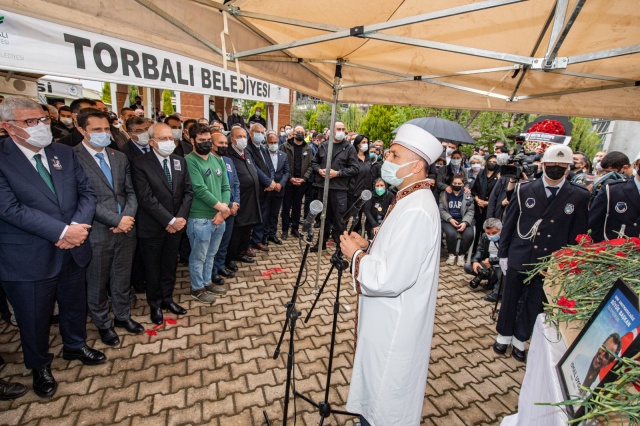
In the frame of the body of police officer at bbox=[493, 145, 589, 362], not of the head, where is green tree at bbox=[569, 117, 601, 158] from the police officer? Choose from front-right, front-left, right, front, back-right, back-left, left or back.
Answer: back

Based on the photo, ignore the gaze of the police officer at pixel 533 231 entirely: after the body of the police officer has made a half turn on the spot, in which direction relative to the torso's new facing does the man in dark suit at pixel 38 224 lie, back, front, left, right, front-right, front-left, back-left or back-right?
back-left

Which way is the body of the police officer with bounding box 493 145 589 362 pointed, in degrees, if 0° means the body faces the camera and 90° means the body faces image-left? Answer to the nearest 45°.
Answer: approximately 0°

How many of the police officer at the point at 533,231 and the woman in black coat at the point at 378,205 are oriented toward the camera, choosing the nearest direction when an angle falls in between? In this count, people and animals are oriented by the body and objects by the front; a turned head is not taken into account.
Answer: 2

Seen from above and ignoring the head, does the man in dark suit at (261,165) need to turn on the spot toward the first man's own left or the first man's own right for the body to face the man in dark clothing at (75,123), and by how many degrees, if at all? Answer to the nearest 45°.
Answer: approximately 90° to the first man's own right

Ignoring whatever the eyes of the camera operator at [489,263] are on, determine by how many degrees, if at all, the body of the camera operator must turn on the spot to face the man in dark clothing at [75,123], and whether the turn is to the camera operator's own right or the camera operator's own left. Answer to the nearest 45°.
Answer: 0° — they already face them

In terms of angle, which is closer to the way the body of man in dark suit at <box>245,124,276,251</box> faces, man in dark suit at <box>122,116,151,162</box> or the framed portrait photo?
the framed portrait photo

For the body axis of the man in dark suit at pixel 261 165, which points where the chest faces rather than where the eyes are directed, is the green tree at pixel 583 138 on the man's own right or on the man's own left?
on the man's own left

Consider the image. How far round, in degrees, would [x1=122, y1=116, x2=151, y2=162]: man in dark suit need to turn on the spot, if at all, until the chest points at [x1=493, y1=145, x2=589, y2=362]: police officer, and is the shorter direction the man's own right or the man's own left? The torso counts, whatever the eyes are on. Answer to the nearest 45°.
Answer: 0° — they already face them

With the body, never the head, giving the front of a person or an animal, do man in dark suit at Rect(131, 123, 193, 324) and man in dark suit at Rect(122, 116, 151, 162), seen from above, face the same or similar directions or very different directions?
same or similar directions

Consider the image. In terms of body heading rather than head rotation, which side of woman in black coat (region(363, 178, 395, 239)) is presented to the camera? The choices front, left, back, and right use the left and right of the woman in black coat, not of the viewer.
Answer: front

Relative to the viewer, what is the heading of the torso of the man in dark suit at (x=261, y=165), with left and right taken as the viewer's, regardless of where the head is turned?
facing the viewer and to the right of the viewer

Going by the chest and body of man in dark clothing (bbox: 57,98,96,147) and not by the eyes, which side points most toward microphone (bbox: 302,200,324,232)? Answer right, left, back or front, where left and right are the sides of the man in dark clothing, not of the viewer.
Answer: front

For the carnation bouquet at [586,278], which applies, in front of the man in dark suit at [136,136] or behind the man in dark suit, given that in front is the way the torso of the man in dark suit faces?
in front

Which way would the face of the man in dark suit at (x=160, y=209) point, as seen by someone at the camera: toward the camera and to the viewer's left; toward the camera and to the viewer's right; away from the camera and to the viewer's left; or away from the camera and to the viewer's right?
toward the camera and to the viewer's right

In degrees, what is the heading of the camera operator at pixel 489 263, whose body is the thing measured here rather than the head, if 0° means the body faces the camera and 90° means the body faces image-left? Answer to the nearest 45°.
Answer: approximately 45°

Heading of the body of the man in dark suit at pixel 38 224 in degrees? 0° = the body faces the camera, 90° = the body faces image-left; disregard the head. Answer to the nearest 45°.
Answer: approximately 315°

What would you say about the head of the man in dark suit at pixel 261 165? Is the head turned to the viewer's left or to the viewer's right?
to the viewer's right

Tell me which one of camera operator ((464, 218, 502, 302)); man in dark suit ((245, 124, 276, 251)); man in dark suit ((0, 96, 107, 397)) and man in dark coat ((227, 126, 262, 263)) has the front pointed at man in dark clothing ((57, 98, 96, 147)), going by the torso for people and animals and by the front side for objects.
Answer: the camera operator

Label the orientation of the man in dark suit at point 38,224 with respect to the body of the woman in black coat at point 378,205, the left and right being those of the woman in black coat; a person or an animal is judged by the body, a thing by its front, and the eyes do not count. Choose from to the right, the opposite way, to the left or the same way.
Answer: to the left

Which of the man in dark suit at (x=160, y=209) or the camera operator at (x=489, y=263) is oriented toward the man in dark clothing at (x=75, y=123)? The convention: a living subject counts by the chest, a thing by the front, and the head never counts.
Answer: the camera operator
